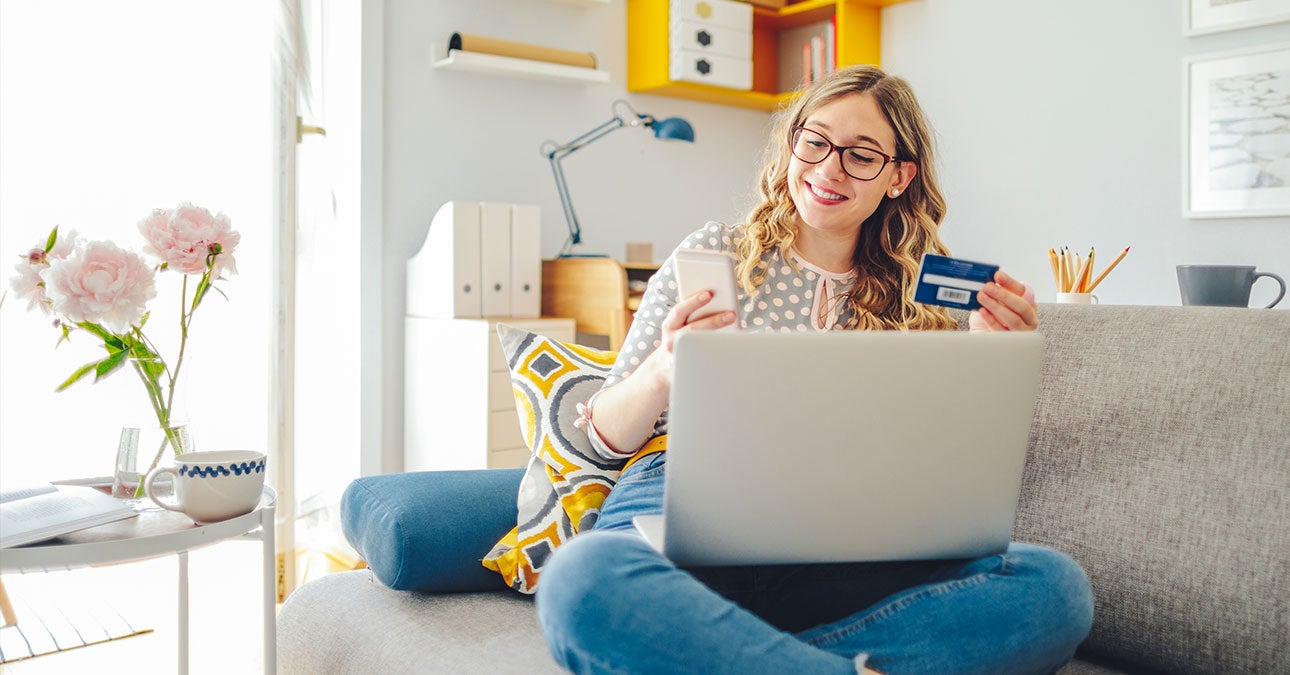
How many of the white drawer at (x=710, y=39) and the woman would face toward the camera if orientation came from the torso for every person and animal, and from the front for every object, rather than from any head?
2

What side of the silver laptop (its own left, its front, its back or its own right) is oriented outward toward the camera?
back

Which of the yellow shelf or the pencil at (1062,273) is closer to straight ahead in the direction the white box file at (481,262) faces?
the pencil

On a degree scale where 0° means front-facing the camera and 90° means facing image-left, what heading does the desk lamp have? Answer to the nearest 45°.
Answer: approximately 270°

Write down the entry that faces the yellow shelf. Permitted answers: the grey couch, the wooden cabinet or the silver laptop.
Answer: the silver laptop

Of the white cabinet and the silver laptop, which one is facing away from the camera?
the silver laptop

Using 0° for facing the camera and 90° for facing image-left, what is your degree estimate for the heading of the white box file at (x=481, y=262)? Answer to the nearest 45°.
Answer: approximately 315°
